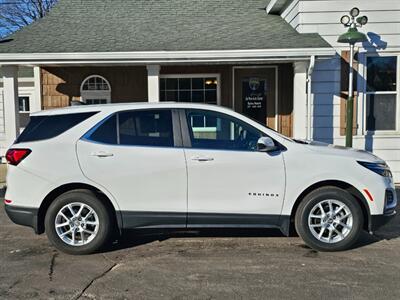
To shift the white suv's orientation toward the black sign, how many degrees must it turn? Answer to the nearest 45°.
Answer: approximately 90° to its left

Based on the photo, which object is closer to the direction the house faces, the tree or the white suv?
the white suv

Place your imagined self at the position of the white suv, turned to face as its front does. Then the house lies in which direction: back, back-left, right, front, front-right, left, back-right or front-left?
left

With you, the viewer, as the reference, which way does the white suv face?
facing to the right of the viewer

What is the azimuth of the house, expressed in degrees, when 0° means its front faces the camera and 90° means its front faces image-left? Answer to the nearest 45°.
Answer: approximately 0°

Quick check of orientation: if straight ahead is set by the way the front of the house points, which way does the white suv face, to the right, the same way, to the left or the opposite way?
to the left

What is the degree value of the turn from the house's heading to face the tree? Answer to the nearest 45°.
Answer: approximately 135° to its right

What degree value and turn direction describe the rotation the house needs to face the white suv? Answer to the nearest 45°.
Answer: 0° — it already faces it

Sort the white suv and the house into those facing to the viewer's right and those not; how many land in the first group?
1
